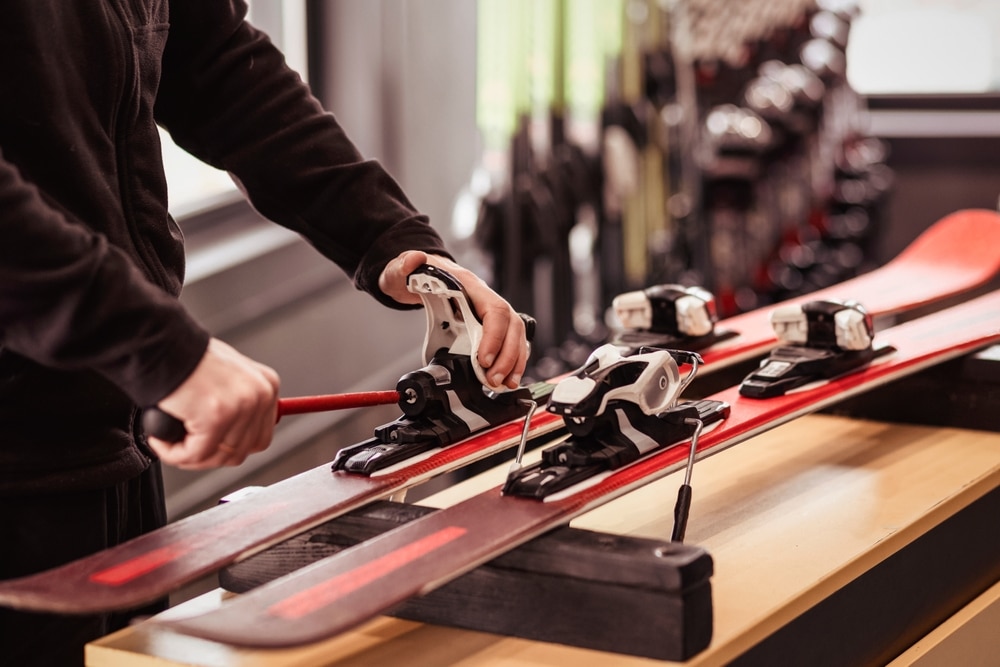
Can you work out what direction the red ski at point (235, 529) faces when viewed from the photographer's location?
facing away from the viewer and to the right of the viewer

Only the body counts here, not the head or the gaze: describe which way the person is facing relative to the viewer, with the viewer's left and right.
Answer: facing the viewer and to the right of the viewer
